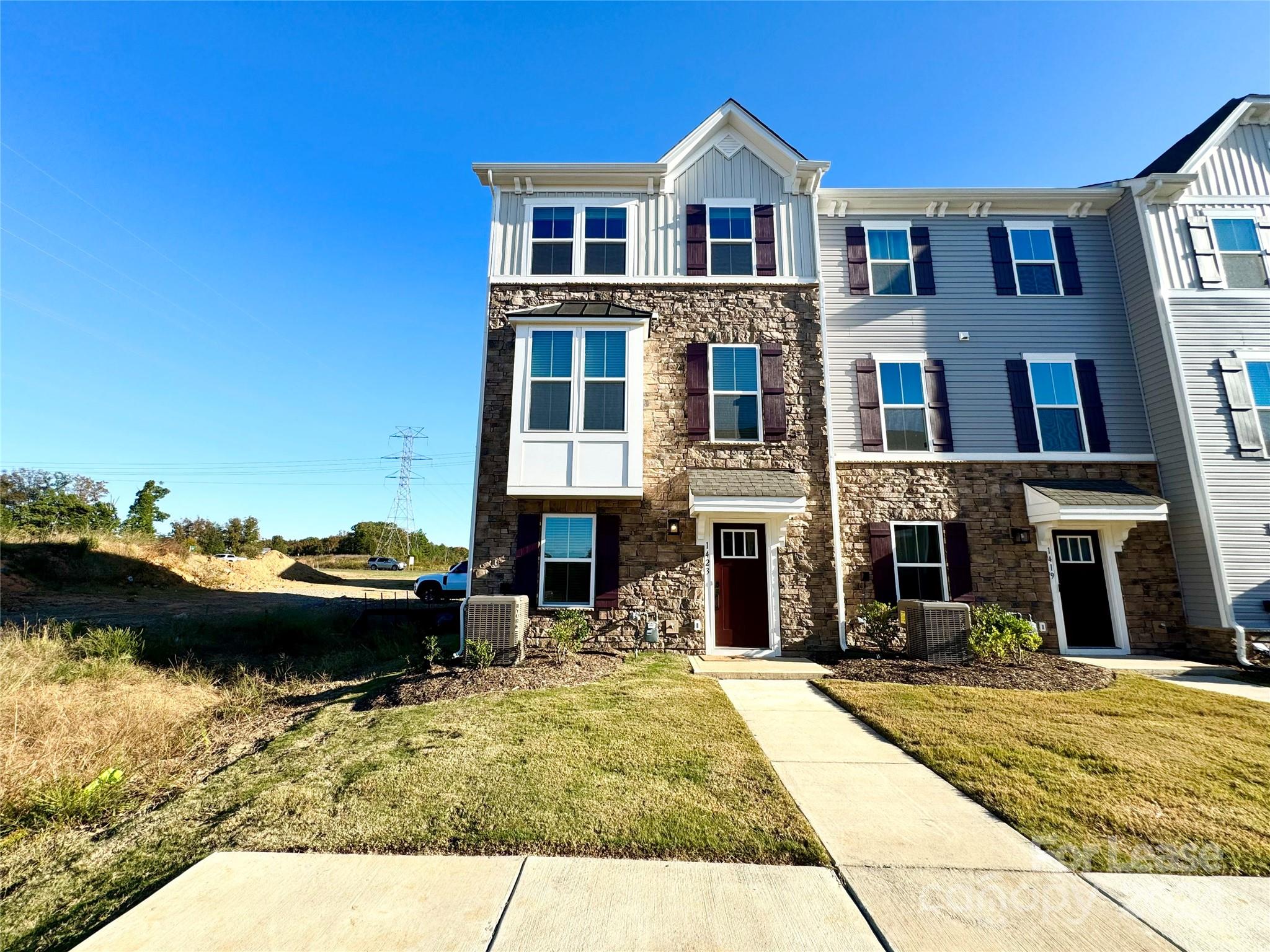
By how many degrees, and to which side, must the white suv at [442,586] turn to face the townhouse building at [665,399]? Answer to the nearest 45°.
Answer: approximately 90° to its left

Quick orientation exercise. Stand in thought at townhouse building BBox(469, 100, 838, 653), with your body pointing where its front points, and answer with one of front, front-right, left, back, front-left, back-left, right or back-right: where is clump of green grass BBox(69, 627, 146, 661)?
right

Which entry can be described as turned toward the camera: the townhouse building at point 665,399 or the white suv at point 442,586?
the townhouse building

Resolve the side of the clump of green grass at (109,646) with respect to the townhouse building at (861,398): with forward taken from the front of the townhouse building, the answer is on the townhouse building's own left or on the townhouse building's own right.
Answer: on the townhouse building's own right

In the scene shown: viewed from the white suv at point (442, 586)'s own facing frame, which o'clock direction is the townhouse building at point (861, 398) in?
The townhouse building is roughly at 8 o'clock from the white suv.

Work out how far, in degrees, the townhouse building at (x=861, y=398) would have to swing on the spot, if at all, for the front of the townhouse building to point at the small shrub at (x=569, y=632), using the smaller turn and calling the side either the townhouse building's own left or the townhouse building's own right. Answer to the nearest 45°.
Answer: approximately 45° to the townhouse building's own right

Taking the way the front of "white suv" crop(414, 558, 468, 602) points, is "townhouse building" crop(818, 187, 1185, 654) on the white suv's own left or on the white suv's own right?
on the white suv's own left

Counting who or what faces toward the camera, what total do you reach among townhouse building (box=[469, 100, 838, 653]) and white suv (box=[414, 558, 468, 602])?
1

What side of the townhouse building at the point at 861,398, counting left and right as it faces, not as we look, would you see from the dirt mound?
right

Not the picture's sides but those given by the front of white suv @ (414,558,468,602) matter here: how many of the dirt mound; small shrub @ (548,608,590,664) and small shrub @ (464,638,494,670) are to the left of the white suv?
2

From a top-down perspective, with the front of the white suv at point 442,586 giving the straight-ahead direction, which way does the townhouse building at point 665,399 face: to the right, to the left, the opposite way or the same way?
to the left

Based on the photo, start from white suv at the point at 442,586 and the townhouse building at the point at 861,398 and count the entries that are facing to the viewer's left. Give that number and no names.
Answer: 1

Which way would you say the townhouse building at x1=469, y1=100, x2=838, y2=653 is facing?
toward the camera

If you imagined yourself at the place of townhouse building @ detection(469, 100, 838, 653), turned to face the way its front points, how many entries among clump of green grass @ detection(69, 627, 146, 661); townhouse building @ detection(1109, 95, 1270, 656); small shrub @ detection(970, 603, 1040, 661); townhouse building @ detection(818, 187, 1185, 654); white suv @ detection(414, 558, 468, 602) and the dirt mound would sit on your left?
3

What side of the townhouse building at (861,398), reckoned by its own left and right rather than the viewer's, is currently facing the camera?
front

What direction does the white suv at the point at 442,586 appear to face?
to the viewer's left
